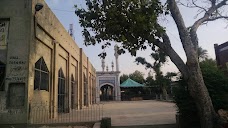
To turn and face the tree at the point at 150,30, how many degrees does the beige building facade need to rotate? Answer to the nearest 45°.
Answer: approximately 45° to its right

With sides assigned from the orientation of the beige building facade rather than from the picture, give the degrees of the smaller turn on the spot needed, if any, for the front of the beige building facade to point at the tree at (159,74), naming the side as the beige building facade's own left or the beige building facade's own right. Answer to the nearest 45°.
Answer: approximately 45° to the beige building facade's own left

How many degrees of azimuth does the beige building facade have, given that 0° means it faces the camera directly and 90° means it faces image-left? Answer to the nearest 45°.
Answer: approximately 270°

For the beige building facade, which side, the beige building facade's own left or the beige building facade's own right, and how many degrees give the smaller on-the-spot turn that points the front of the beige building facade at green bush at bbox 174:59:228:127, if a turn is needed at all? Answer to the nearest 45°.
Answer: approximately 45° to the beige building facade's own right
